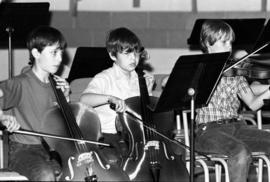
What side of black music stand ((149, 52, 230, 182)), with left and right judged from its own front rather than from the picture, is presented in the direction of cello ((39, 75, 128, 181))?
left

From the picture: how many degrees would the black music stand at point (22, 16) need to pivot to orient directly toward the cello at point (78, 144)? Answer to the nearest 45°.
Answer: approximately 180°

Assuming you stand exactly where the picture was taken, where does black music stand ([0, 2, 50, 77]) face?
facing away from the viewer

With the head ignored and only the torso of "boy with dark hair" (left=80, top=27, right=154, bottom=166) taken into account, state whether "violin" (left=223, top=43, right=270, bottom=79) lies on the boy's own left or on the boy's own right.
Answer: on the boy's own left

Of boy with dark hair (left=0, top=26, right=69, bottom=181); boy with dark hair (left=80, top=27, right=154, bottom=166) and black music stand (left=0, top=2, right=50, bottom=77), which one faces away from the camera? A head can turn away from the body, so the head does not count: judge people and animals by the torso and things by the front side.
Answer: the black music stand

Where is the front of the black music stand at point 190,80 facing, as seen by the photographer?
facing away from the viewer and to the left of the viewer

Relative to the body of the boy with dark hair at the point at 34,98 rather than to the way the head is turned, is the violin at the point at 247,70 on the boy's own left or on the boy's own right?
on the boy's own left

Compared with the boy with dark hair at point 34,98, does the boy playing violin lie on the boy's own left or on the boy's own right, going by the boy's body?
on the boy's own left

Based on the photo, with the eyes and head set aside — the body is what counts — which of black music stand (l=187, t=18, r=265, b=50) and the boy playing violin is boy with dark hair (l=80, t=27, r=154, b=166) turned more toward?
the boy playing violin

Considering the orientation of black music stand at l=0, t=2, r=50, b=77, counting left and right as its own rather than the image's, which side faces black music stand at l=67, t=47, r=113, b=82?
right

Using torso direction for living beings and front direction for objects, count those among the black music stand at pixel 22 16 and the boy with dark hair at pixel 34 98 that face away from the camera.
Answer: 1
